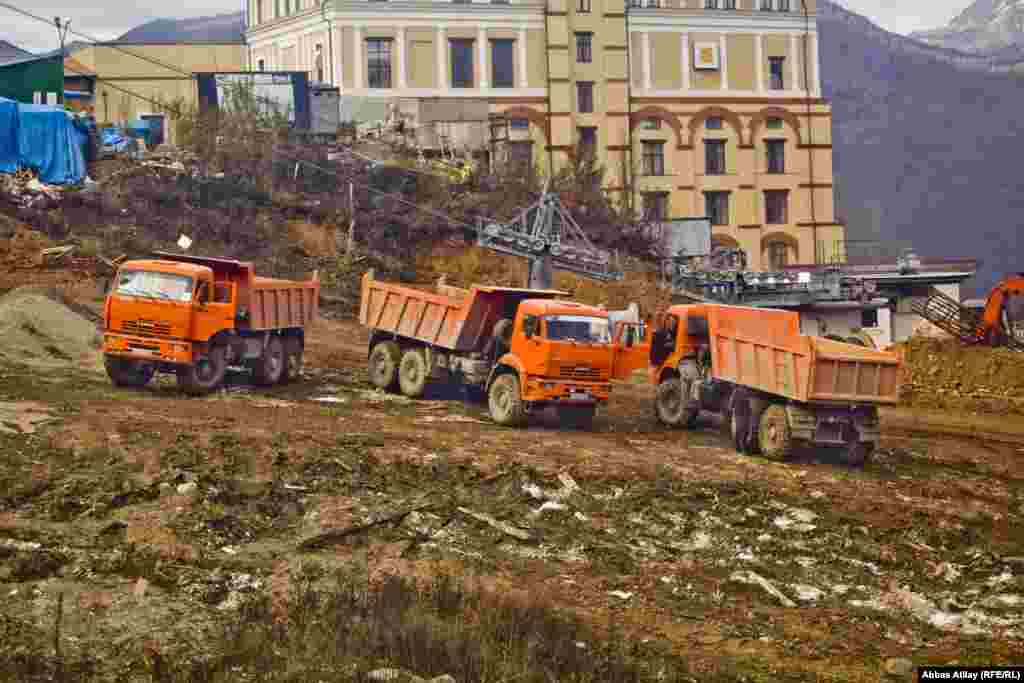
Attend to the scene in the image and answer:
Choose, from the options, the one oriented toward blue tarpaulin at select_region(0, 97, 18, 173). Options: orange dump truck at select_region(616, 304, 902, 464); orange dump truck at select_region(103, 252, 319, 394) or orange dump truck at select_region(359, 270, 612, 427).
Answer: orange dump truck at select_region(616, 304, 902, 464)

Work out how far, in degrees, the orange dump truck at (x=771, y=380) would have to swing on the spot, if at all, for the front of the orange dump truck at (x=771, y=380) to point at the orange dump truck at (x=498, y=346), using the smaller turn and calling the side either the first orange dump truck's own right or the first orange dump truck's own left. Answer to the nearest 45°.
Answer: approximately 45° to the first orange dump truck's own left

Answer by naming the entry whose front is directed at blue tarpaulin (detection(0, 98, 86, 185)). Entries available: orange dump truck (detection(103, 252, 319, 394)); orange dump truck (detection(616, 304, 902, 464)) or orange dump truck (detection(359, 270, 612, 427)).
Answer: orange dump truck (detection(616, 304, 902, 464))

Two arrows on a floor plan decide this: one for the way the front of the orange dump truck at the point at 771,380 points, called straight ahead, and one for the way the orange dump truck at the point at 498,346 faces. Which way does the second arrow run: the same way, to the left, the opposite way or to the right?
the opposite way

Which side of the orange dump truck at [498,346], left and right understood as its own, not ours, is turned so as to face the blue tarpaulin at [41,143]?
back

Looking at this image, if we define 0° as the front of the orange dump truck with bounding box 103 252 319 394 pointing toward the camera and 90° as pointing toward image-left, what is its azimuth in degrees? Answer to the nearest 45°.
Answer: approximately 45°

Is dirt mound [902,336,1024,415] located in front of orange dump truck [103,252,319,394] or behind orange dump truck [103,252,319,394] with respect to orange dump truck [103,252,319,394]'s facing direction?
behind

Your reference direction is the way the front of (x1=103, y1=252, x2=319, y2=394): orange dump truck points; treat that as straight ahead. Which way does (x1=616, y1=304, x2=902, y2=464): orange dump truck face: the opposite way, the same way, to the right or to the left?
to the right

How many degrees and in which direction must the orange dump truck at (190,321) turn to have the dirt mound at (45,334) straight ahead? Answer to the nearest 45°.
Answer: approximately 90° to its right

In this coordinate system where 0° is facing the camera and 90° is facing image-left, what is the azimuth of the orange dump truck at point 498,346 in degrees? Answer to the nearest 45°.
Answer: approximately 315°

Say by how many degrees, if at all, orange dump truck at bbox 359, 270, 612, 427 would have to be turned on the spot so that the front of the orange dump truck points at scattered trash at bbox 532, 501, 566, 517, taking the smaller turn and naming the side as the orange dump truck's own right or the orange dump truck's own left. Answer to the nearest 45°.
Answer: approximately 45° to the orange dump truck's own right

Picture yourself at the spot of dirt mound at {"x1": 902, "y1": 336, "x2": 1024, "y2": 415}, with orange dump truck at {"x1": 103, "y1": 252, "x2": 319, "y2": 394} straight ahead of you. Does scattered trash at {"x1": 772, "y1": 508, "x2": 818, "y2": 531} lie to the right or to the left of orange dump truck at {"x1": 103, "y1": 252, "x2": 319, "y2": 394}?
left

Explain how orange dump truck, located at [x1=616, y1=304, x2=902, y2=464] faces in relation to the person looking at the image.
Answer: facing away from the viewer and to the left of the viewer
